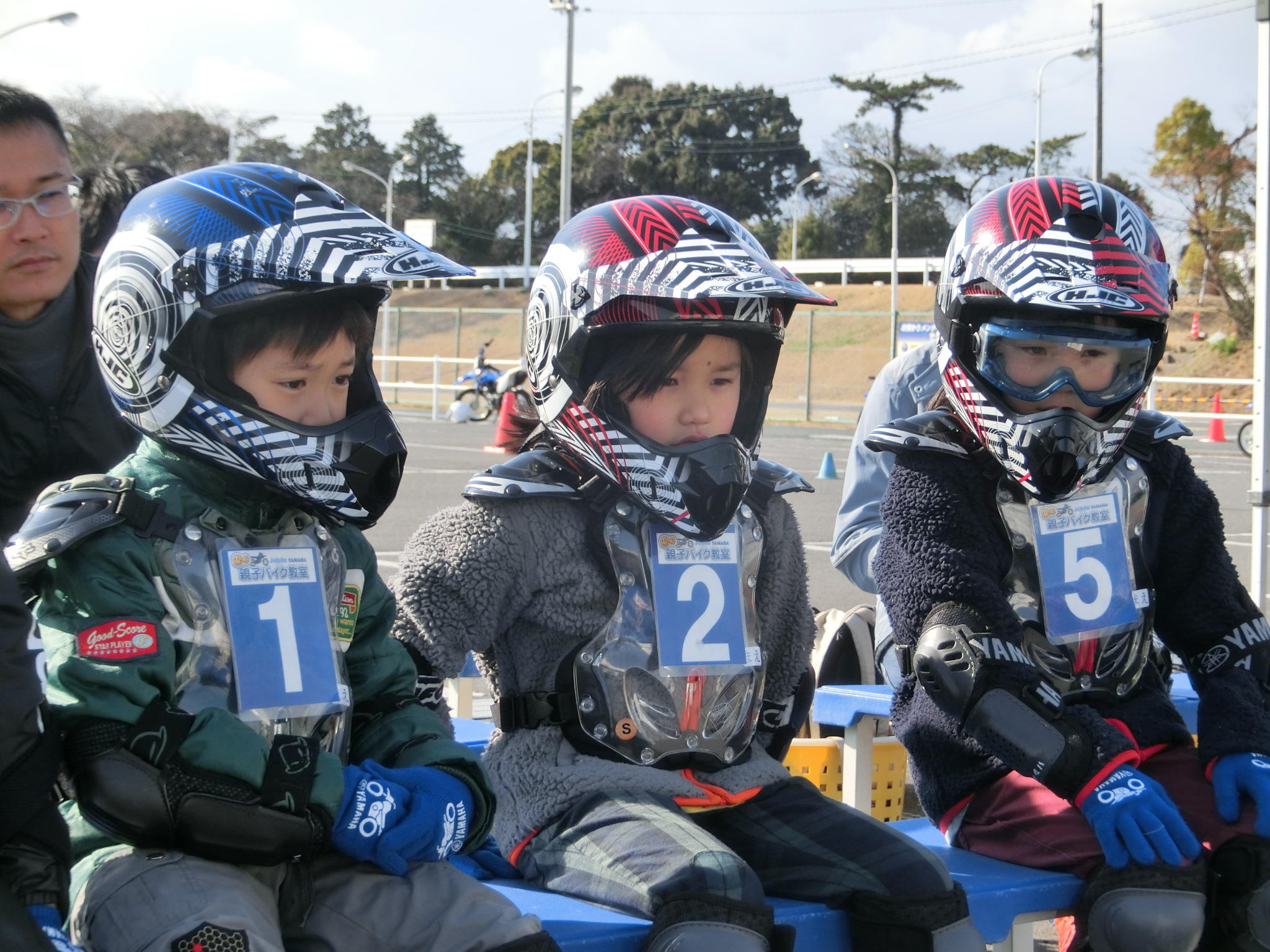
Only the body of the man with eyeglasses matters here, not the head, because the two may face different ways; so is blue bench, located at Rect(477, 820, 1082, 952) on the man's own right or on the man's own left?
on the man's own left

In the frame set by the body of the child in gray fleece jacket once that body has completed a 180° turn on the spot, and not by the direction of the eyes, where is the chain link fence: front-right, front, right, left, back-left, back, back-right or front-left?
front-right

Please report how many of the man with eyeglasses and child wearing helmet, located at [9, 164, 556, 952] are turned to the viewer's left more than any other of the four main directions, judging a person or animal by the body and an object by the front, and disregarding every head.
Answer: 0

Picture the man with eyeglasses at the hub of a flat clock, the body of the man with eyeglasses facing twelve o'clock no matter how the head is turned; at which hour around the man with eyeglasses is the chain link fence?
The chain link fence is roughly at 7 o'clock from the man with eyeglasses.

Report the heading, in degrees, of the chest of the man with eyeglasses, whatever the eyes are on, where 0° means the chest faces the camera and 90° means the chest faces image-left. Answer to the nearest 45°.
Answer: approximately 0°

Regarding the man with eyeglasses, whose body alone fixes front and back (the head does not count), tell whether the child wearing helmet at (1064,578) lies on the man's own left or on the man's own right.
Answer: on the man's own left

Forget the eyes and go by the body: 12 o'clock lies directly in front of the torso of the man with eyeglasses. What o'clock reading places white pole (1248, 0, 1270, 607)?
The white pole is roughly at 9 o'clock from the man with eyeglasses.

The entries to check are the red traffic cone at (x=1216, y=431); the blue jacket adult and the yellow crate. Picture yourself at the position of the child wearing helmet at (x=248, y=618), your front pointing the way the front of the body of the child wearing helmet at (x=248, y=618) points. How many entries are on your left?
3

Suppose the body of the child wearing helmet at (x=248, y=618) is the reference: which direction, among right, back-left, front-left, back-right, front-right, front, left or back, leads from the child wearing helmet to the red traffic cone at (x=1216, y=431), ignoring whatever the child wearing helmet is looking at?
left

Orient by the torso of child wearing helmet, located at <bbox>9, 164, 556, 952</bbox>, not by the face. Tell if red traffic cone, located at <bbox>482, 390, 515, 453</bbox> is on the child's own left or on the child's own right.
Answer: on the child's own left
